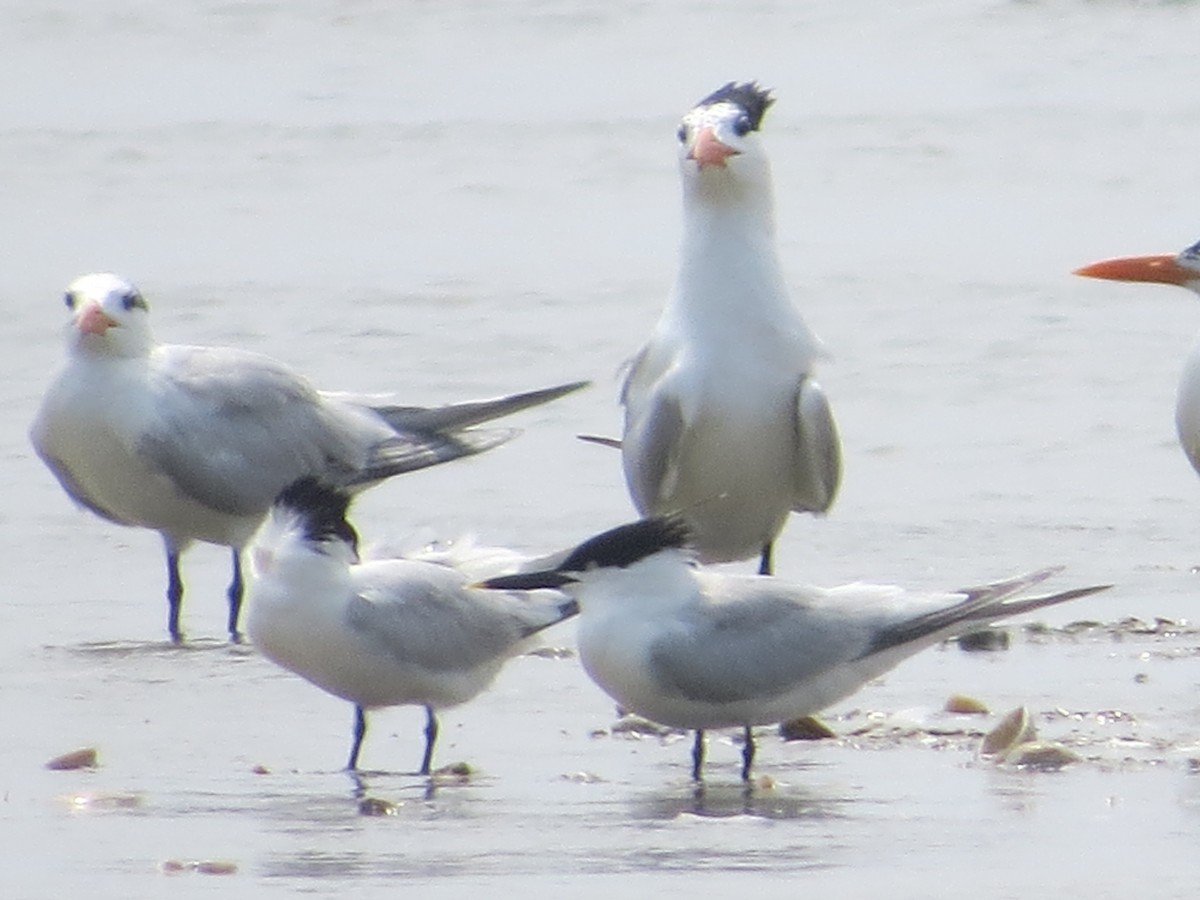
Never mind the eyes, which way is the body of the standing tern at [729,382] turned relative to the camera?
toward the camera

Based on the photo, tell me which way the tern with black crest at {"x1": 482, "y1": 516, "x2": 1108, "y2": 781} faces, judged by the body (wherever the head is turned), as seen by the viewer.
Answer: to the viewer's left

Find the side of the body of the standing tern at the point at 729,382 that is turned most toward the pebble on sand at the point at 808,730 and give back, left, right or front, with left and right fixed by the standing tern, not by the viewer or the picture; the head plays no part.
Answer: front

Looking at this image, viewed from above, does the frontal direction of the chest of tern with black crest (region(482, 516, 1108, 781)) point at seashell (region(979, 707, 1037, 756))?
no

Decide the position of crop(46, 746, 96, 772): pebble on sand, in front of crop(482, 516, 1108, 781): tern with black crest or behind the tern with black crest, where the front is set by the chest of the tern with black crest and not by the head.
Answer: in front

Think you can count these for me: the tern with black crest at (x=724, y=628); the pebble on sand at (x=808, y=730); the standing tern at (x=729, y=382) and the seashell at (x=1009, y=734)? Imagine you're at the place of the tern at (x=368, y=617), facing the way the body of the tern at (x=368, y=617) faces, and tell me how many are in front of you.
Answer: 0

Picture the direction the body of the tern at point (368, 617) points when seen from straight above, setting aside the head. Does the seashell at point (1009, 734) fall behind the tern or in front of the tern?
behind

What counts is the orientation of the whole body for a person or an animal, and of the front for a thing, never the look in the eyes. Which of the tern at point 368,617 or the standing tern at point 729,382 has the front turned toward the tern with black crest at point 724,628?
the standing tern

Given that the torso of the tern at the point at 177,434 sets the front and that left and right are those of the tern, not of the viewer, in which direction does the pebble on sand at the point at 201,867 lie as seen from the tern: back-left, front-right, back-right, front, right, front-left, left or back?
front-left

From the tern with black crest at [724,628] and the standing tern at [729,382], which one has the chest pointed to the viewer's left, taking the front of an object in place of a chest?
the tern with black crest

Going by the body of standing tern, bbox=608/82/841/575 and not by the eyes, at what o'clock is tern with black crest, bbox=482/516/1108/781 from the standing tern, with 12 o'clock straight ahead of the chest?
The tern with black crest is roughly at 12 o'clock from the standing tern.

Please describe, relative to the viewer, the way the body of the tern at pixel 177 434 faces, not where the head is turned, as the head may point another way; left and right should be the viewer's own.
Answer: facing the viewer and to the left of the viewer

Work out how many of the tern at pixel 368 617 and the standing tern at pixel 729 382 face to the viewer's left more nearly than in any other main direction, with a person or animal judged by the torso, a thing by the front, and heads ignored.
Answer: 1

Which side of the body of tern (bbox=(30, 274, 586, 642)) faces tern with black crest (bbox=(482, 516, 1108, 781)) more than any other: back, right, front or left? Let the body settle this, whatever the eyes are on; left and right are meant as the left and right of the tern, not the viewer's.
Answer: left

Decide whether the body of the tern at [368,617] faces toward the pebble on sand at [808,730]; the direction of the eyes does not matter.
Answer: no

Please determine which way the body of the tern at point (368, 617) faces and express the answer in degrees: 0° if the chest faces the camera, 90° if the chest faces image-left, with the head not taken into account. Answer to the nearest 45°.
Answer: approximately 90°

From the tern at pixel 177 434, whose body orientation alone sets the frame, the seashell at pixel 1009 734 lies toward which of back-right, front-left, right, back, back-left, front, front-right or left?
left

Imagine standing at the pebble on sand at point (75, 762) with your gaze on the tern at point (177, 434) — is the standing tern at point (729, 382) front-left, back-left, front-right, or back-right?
front-right

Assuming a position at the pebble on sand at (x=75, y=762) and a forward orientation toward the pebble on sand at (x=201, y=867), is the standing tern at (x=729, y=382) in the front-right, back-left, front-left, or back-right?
back-left

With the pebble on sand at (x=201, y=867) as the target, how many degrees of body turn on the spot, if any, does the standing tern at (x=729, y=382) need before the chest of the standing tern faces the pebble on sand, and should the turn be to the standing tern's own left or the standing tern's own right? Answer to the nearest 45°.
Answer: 0° — it already faces it
